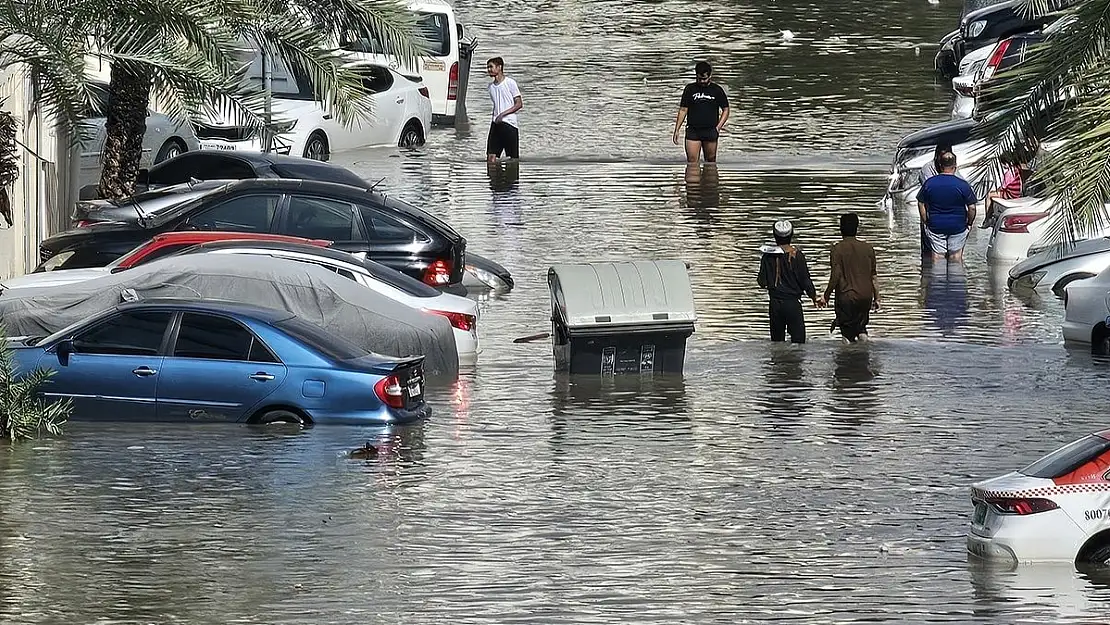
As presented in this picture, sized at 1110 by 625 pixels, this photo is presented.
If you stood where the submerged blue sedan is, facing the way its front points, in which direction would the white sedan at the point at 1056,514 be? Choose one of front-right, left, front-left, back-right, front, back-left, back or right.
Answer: back-left

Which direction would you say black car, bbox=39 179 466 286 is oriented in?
to the viewer's left

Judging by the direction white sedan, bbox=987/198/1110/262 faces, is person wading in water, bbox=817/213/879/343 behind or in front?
behind

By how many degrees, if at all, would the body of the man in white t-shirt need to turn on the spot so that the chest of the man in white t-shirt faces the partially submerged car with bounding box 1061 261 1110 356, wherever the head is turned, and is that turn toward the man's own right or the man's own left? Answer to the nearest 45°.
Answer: approximately 90° to the man's own left

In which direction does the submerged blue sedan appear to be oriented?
to the viewer's left

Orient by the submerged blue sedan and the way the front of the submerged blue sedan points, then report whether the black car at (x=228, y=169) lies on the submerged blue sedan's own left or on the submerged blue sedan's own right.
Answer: on the submerged blue sedan's own right

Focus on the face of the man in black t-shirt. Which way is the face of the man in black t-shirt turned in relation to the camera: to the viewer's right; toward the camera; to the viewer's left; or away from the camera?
toward the camera

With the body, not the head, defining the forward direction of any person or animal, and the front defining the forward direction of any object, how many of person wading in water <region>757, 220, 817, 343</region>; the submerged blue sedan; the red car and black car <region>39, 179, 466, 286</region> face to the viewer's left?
3

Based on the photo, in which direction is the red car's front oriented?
to the viewer's left

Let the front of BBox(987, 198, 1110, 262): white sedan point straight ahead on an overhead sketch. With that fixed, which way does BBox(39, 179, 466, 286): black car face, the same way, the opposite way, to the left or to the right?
the opposite way

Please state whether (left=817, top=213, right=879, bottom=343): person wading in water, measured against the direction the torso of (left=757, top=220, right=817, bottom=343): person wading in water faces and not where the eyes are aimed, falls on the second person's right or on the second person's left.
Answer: on the second person's right

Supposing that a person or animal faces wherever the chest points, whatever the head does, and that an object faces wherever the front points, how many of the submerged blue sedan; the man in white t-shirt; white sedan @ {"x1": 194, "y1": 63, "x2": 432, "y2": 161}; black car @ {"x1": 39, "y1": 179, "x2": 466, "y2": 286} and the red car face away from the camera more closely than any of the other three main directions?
0

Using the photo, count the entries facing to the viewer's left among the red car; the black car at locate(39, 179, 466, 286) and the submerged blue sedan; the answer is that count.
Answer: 3

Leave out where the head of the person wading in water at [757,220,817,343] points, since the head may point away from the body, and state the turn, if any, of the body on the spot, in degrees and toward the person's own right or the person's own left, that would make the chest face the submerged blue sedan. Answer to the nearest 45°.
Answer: approximately 135° to the person's own left

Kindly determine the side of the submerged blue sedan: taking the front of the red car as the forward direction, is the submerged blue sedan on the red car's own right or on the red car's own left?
on the red car's own left
